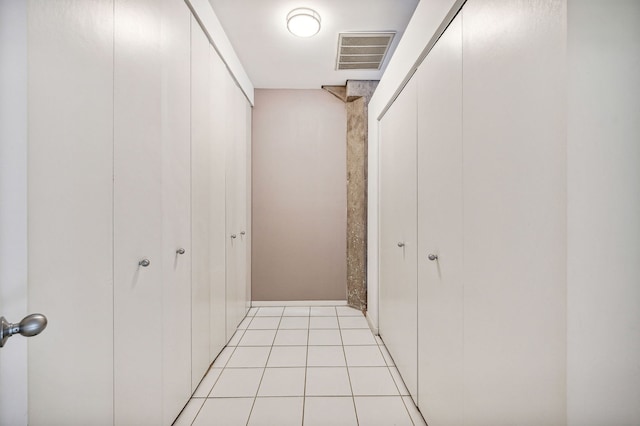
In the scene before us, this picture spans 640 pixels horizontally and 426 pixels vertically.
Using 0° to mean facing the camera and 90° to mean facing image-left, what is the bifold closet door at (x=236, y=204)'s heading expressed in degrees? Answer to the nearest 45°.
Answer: approximately 270°

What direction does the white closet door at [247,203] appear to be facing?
to the viewer's right

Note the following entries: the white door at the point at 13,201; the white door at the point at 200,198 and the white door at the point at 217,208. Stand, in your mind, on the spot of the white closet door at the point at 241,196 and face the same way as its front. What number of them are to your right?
3

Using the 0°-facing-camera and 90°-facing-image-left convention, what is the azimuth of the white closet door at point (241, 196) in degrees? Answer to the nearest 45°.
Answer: approximately 270°

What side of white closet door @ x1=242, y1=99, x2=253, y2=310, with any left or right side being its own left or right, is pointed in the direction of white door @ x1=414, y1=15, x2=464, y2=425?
right
